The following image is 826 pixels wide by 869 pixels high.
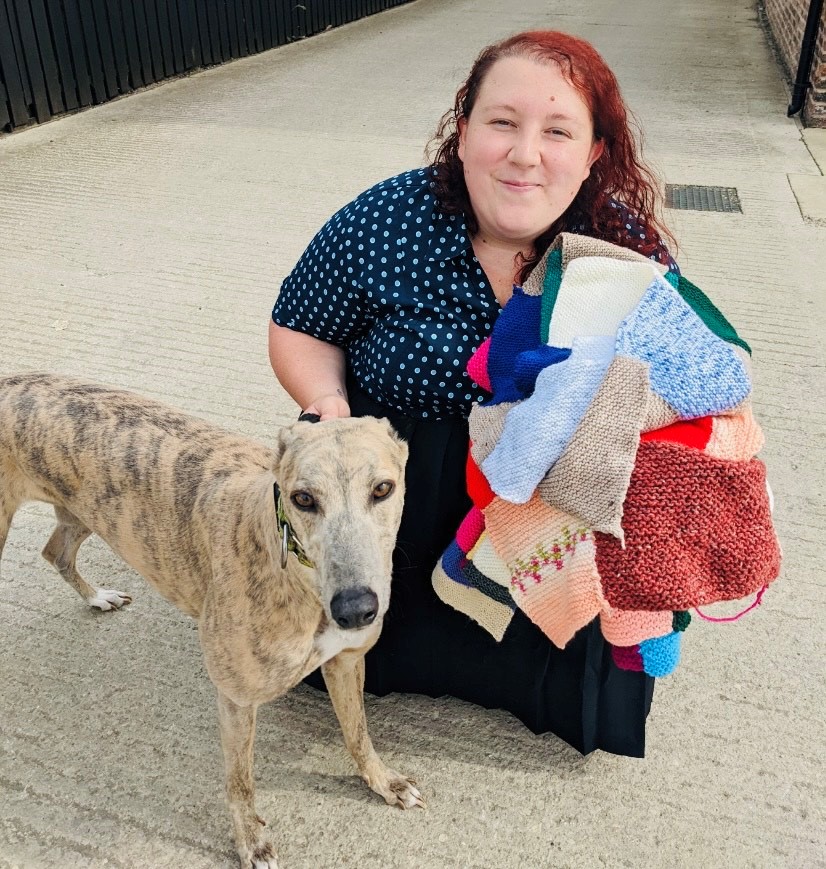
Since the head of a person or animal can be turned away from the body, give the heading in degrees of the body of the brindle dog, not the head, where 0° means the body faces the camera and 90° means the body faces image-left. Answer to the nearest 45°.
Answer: approximately 315°

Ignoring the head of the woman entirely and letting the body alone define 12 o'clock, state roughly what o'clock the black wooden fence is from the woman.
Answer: The black wooden fence is roughly at 5 o'clock from the woman.

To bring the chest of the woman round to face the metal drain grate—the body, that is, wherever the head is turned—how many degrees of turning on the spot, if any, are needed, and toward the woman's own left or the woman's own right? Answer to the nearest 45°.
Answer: approximately 180°

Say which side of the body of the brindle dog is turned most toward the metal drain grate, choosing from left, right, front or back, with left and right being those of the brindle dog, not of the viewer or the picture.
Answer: left

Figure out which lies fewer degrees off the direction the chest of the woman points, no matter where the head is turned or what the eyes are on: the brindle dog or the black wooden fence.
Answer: the brindle dog

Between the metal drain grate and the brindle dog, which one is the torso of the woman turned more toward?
the brindle dog

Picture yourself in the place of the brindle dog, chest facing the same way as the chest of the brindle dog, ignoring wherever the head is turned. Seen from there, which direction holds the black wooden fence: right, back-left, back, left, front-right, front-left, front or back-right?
back-left
